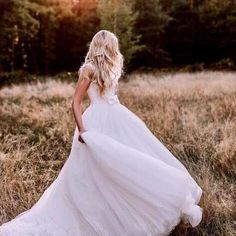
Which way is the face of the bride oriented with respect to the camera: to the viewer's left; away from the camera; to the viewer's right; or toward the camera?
away from the camera

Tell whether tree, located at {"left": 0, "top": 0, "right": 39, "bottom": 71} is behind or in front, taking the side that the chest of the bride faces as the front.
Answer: in front

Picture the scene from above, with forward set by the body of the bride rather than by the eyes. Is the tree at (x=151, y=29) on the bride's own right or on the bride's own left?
on the bride's own right

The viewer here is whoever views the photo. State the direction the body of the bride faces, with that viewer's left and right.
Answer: facing away from the viewer and to the left of the viewer

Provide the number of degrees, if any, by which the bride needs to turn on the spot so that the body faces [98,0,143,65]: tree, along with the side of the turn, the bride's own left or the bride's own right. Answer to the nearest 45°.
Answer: approximately 45° to the bride's own right
